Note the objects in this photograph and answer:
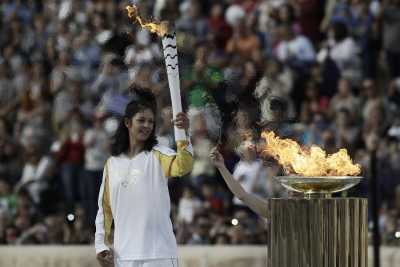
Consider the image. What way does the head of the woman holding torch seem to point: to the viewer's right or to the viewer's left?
to the viewer's right

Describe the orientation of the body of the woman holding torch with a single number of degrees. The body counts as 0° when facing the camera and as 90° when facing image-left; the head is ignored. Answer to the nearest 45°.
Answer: approximately 0°

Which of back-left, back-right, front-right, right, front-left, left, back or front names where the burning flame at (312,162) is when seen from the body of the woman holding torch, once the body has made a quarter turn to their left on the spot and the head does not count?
front
